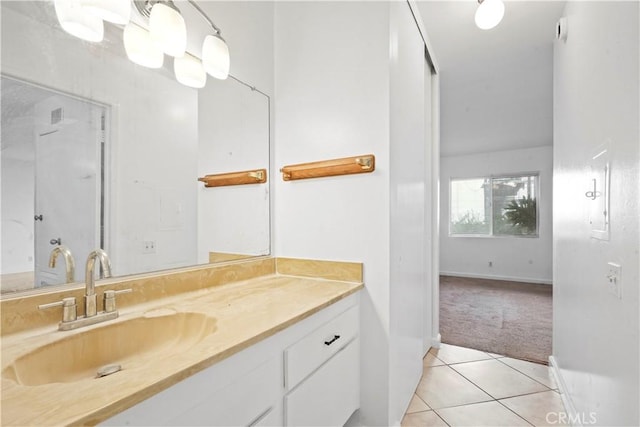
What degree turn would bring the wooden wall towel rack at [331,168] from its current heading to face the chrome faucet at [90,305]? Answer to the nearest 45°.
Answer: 0° — it already faces it

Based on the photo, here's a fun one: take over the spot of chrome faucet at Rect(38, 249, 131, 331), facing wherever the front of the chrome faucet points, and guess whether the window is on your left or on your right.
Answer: on your left

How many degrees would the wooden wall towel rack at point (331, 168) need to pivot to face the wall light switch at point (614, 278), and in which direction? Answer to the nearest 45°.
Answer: approximately 90° to its left

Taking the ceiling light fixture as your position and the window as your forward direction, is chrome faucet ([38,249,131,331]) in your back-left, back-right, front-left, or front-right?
back-left

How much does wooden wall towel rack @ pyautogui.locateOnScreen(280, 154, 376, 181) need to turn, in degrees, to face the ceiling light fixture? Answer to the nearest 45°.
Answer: approximately 135° to its left

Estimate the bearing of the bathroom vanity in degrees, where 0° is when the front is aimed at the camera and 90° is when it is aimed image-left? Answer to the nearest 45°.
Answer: approximately 315°

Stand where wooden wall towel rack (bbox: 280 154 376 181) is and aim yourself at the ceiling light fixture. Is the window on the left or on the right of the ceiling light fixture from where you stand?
left
